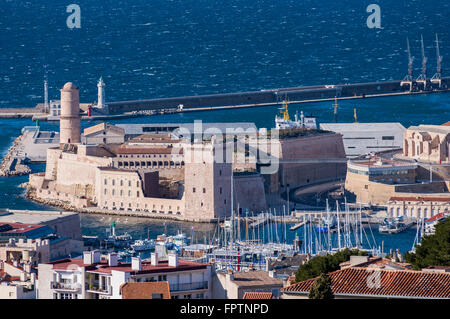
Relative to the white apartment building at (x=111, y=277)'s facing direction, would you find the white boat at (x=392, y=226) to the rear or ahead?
to the rear

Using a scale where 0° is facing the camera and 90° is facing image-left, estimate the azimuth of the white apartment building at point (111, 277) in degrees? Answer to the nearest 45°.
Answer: approximately 0°

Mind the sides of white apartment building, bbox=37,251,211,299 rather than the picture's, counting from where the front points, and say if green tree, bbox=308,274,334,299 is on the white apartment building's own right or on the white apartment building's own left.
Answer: on the white apartment building's own left
